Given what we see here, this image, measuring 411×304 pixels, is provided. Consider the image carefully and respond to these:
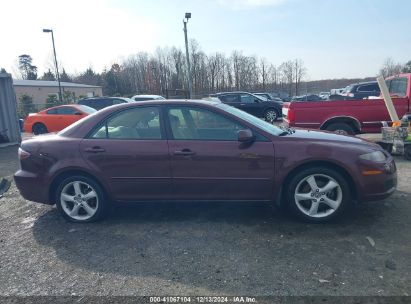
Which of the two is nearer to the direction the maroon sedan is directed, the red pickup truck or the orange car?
the red pickup truck

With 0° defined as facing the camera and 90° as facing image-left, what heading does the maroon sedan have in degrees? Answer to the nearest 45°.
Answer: approximately 270°

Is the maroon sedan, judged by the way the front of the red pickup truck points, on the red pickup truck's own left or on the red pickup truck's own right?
on the red pickup truck's own right

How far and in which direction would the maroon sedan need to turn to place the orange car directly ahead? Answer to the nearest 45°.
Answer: approximately 135° to its left

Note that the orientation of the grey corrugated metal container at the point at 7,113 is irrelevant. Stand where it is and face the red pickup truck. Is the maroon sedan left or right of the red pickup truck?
right

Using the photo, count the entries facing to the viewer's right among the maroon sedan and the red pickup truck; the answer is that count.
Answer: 2

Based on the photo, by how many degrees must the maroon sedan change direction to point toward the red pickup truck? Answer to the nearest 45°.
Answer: approximately 45° to its left

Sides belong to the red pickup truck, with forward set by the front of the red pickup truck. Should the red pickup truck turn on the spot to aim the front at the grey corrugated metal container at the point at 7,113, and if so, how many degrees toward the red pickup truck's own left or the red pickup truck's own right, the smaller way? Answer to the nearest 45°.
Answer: approximately 180°

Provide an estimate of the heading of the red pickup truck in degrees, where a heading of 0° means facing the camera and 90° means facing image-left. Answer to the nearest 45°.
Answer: approximately 270°

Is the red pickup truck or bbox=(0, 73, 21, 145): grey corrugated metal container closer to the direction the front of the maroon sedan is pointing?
the red pickup truck

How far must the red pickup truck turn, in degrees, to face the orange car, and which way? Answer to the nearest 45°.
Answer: approximately 180°
